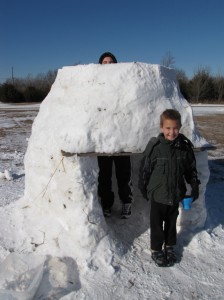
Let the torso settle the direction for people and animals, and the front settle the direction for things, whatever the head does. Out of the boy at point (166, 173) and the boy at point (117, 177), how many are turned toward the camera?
2

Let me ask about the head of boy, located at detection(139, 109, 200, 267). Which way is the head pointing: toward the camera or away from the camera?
toward the camera

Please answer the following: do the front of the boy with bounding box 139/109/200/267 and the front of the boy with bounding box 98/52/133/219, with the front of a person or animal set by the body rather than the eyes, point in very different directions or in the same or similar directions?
same or similar directions

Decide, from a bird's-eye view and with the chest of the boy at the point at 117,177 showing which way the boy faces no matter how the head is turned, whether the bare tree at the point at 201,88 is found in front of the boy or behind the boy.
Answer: behind

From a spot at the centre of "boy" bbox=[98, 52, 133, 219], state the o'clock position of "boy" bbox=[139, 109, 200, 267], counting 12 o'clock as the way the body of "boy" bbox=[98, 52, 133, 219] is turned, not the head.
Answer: "boy" bbox=[139, 109, 200, 267] is roughly at 11 o'clock from "boy" bbox=[98, 52, 133, 219].

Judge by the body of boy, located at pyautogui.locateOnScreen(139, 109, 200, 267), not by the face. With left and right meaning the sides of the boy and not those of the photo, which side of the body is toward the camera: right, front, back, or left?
front

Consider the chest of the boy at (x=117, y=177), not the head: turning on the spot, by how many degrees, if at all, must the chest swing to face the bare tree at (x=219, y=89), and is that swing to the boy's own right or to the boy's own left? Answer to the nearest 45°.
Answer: approximately 180°

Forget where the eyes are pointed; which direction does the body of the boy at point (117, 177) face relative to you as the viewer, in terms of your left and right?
facing the viewer

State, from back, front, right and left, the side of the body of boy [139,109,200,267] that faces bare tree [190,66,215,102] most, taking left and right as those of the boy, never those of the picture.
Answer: back

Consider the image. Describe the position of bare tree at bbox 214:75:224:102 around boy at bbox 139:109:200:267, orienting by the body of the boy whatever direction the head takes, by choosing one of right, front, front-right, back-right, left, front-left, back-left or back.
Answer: back
